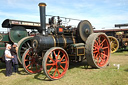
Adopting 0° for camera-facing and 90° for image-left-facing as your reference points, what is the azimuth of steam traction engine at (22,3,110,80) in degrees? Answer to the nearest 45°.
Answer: approximately 45°

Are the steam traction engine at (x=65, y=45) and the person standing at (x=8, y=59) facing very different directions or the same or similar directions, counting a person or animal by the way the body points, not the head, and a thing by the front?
very different directions

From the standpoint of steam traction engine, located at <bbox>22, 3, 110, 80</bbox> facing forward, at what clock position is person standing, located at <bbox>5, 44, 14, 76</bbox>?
The person standing is roughly at 1 o'clock from the steam traction engine.
